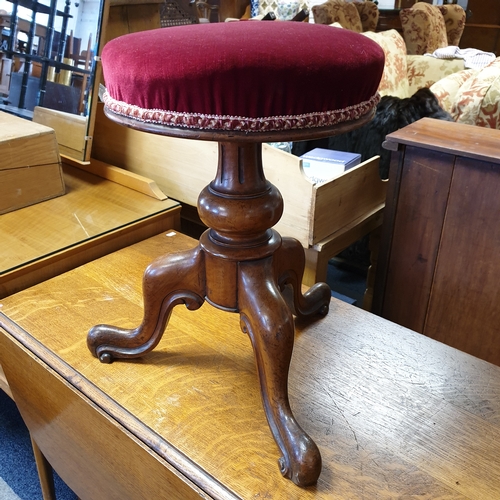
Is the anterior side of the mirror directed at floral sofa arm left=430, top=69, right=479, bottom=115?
no

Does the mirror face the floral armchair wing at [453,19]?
no

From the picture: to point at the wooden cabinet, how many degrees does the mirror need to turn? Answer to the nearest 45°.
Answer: approximately 90° to its left

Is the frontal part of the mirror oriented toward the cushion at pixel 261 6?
no

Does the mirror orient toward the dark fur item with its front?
no

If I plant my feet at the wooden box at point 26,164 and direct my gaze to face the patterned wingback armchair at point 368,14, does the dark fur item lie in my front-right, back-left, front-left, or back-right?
front-right

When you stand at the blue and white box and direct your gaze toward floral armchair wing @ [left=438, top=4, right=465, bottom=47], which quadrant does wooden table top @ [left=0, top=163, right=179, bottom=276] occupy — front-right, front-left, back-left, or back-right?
back-left
